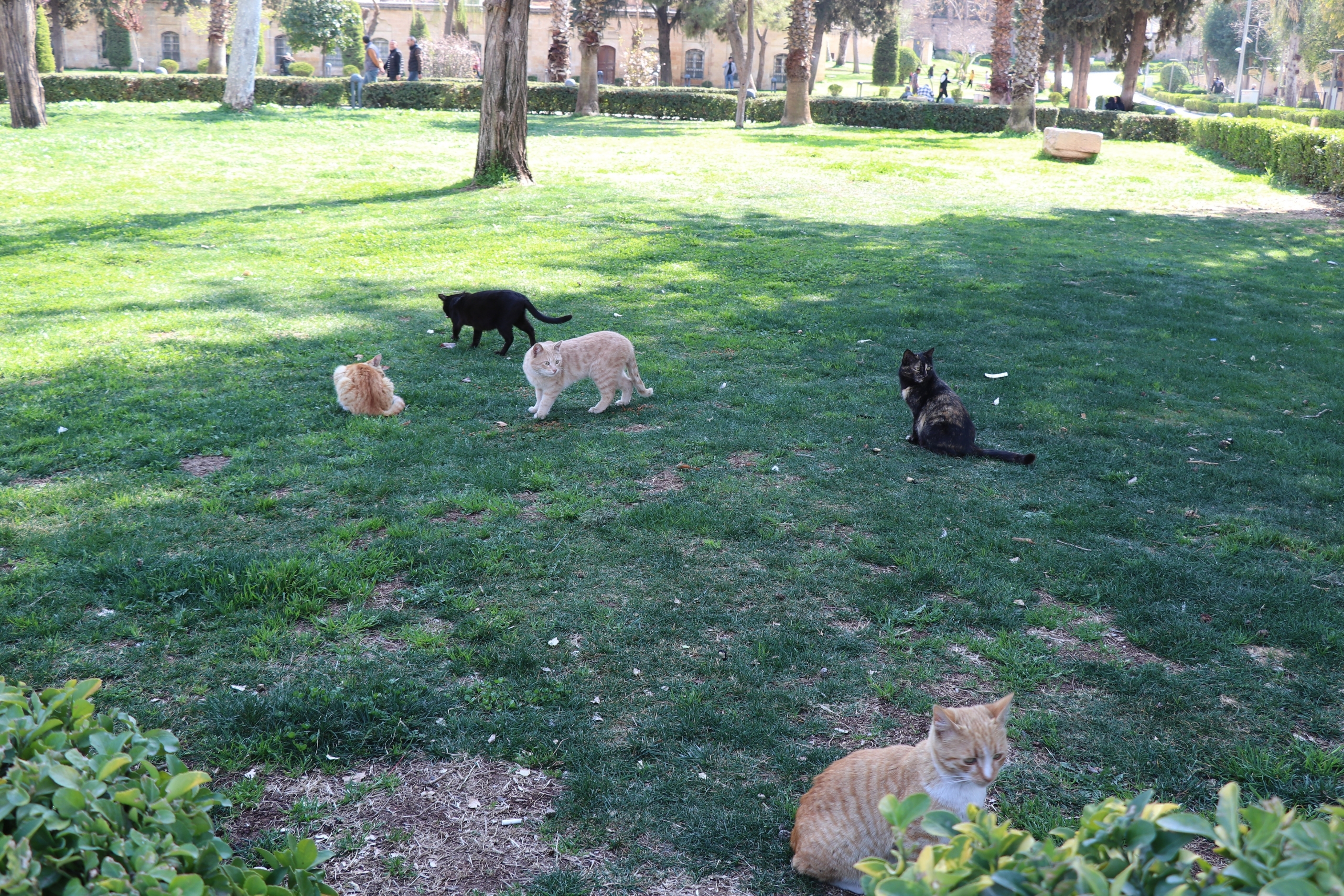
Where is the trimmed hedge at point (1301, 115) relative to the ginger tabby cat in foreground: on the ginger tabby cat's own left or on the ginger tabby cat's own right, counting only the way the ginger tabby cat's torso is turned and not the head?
on the ginger tabby cat's own left

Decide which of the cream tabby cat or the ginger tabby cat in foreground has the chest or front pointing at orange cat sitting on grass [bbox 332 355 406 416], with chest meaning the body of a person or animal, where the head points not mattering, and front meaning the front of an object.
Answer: the cream tabby cat

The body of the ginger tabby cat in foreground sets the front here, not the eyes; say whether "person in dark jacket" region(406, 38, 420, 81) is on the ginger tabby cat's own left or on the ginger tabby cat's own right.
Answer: on the ginger tabby cat's own left

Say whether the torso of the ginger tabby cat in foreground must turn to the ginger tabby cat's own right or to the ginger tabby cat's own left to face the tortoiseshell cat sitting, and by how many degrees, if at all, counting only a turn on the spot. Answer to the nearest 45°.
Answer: approximately 90° to the ginger tabby cat's own left

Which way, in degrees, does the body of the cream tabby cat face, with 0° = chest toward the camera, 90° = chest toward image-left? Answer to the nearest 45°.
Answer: approximately 90°

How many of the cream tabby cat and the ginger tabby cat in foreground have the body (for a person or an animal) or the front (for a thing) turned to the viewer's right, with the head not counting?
1

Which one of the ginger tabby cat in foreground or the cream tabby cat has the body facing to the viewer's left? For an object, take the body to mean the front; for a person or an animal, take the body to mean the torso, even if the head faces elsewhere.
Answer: the cream tabby cat

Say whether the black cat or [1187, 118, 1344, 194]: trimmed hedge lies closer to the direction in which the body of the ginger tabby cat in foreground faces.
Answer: the trimmed hedge

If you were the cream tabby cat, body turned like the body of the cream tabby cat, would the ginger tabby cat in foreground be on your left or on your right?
on your left

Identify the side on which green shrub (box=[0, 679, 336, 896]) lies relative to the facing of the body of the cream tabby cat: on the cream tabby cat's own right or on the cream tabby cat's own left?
on the cream tabby cat's own left

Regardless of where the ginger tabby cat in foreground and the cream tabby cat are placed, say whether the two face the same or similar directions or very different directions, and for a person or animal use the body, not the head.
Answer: very different directions

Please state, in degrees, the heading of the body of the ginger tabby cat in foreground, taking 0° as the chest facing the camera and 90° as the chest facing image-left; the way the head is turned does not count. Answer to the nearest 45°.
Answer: approximately 270°

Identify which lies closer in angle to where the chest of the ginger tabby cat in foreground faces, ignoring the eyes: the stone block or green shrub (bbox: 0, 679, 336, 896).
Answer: the stone block

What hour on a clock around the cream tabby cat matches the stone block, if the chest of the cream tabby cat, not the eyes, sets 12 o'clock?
The stone block is roughly at 4 o'clock from the cream tabby cat.

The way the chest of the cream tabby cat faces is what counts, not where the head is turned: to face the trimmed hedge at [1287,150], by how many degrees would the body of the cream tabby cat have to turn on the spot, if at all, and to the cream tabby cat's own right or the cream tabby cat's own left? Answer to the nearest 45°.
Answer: approximately 135° to the cream tabby cat's own right
